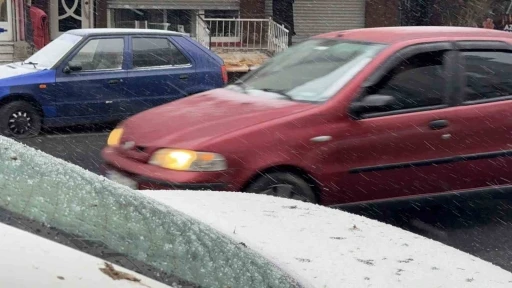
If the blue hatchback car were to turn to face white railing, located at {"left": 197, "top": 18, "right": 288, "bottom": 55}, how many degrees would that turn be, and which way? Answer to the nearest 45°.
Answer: approximately 90° to its right

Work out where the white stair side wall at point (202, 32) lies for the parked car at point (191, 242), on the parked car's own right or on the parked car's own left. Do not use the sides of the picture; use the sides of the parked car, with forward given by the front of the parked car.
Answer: on the parked car's own right

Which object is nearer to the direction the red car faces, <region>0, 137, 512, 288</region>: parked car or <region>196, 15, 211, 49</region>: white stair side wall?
the parked car

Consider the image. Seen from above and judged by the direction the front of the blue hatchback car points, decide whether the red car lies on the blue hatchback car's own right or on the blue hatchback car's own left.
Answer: on the blue hatchback car's own left

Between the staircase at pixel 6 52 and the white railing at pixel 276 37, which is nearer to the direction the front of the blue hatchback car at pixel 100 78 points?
the staircase

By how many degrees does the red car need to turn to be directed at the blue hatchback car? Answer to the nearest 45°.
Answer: approximately 90° to its right

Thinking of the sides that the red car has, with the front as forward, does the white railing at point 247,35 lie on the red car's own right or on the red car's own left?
on the red car's own right

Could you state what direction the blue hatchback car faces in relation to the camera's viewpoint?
facing to the left of the viewer

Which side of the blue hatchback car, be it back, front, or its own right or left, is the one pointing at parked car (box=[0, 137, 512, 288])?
left

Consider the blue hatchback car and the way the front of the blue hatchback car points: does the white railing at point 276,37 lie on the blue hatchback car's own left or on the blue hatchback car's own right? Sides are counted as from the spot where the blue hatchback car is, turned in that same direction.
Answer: on the blue hatchback car's own right

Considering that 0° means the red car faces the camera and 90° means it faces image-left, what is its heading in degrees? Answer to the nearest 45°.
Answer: approximately 45°
